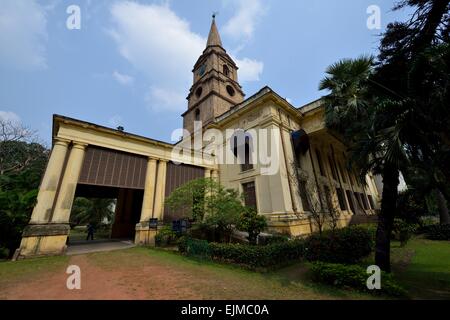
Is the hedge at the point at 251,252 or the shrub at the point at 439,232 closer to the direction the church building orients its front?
the hedge

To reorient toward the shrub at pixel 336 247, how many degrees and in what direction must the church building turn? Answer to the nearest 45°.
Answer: approximately 90° to its left

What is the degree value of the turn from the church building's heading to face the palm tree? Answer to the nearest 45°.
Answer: approximately 90° to its left

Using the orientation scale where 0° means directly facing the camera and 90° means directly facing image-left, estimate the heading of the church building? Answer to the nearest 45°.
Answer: approximately 45°

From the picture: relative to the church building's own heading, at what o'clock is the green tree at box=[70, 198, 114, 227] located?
The green tree is roughly at 3 o'clock from the church building.
